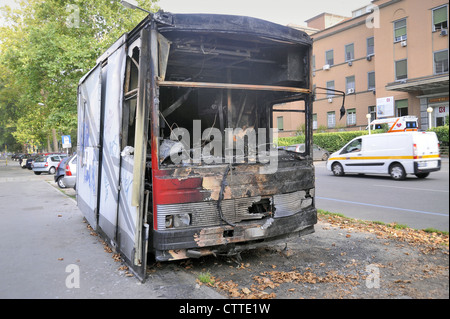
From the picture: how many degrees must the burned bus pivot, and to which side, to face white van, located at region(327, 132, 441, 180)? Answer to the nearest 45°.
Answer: approximately 90° to its left

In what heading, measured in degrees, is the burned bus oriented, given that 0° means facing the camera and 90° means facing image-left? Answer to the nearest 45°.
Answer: approximately 315°

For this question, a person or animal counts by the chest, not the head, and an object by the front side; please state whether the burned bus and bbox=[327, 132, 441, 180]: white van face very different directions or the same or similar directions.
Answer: very different directions

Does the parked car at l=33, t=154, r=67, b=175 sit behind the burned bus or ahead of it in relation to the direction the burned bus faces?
behind

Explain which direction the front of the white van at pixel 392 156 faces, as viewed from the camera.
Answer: facing away from the viewer and to the left of the viewer

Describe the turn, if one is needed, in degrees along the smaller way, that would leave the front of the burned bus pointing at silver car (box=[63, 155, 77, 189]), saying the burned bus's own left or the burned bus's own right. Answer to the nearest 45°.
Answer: approximately 180°

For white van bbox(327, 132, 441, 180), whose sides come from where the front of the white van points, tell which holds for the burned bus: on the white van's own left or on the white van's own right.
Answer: on the white van's own left
